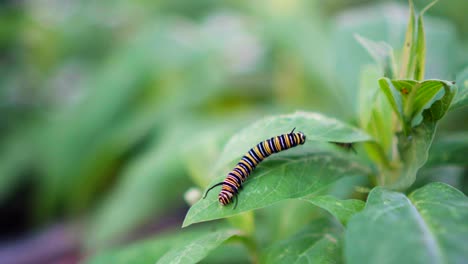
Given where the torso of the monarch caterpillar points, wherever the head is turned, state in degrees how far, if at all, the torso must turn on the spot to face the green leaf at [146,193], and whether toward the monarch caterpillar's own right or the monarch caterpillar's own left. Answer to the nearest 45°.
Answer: approximately 90° to the monarch caterpillar's own right

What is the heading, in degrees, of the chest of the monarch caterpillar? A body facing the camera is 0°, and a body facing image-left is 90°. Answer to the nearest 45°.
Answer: approximately 45°
